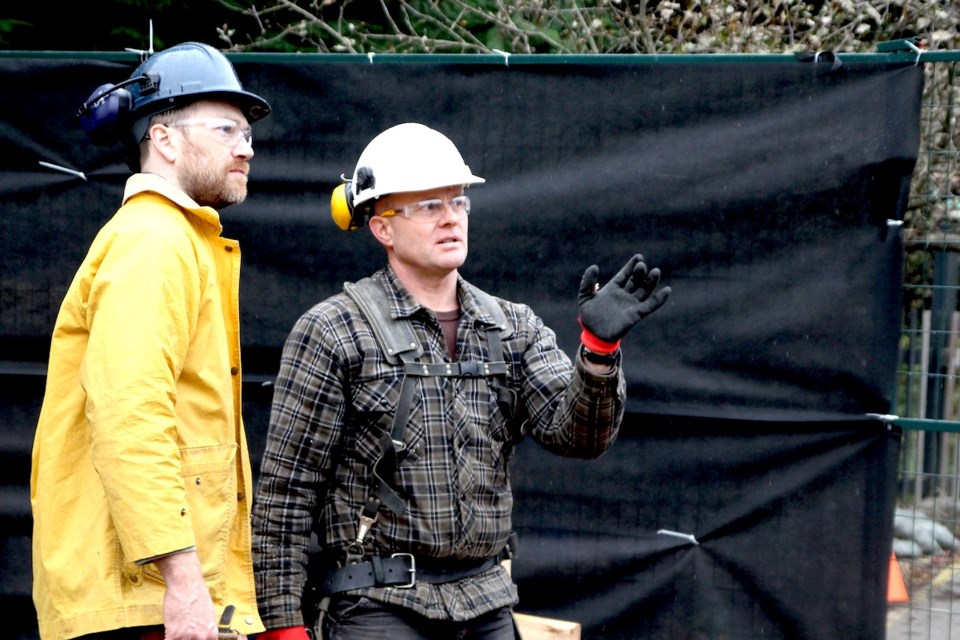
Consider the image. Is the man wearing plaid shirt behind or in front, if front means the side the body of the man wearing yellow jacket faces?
in front

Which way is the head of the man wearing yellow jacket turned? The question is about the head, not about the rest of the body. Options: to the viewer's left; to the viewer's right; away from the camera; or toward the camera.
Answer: to the viewer's right

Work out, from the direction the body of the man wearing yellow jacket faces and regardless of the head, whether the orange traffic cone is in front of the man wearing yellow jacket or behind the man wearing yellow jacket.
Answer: in front

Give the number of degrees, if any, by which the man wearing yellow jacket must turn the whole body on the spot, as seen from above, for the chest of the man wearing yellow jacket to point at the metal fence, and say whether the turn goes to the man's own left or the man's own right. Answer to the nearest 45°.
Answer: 0° — they already face it

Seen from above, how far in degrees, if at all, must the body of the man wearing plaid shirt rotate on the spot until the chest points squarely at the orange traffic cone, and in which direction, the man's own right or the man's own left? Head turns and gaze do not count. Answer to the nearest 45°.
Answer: approximately 90° to the man's own left

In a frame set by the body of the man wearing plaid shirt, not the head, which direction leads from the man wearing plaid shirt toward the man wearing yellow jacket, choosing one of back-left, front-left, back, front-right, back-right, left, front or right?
right

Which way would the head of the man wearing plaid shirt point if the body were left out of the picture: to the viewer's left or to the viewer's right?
to the viewer's right

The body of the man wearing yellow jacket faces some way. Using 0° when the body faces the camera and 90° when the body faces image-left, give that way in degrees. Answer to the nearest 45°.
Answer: approximately 270°

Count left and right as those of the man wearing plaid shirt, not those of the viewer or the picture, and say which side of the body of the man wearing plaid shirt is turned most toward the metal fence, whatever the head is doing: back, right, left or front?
left

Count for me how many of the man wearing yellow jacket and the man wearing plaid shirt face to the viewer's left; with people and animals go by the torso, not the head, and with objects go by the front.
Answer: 0

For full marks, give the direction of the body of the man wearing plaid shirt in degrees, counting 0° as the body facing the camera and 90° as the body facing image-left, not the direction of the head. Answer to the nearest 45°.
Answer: approximately 315°
